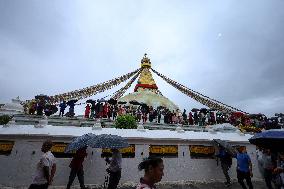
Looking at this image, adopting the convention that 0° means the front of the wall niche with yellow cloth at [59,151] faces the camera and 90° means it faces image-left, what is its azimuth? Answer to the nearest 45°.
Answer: approximately 0°

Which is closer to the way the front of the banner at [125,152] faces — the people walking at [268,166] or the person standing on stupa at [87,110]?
the people walking

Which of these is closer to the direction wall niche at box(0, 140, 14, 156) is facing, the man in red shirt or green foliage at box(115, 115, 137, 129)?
the man in red shirt

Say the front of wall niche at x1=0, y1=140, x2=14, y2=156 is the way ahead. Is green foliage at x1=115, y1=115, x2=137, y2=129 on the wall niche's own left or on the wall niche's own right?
on the wall niche's own left

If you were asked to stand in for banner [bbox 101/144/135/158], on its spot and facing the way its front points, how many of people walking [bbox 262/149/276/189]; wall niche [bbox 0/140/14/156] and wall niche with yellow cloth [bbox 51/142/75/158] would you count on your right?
2

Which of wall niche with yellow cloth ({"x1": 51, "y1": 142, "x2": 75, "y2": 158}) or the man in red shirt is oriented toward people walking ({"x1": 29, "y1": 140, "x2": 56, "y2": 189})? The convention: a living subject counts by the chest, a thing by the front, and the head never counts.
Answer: the wall niche with yellow cloth
